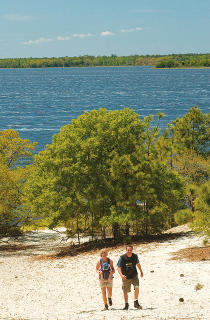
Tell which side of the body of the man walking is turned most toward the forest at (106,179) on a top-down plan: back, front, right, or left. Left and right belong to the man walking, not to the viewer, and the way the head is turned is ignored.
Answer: back

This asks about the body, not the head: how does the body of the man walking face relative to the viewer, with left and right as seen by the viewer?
facing the viewer
